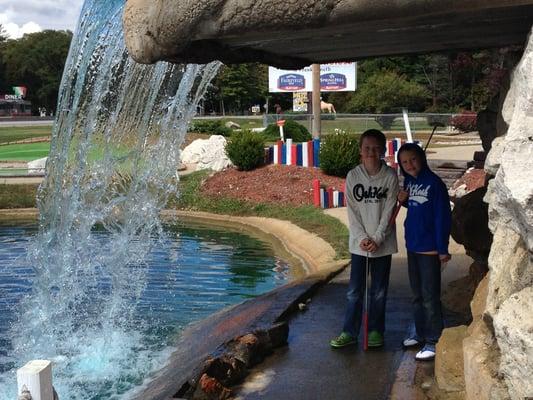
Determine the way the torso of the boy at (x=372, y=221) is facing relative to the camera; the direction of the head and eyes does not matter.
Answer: toward the camera

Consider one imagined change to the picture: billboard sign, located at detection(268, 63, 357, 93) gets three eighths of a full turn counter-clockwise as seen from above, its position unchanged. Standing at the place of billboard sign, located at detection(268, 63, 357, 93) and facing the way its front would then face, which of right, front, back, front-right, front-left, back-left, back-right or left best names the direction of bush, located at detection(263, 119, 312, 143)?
back-right

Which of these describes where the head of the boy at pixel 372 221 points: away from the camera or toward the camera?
toward the camera

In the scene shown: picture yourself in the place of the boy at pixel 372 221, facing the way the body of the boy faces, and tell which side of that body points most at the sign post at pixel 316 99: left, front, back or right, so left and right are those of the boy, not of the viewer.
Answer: back

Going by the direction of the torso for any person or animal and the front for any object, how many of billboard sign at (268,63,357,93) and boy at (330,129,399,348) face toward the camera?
2

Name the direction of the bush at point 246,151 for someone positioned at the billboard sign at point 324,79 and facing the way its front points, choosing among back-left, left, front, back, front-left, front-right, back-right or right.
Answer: front

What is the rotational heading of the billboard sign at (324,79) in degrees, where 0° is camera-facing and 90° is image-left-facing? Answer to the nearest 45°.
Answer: approximately 0°

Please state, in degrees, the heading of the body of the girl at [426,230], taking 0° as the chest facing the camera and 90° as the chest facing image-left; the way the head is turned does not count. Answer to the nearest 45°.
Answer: approximately 45°

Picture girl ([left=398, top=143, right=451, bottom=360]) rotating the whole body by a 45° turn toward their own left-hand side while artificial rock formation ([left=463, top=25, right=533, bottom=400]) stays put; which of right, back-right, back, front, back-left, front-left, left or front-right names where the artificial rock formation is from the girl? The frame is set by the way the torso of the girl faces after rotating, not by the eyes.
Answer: front

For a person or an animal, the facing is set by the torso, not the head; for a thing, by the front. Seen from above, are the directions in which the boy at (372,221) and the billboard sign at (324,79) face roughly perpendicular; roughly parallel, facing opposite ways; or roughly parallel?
roughly parallel

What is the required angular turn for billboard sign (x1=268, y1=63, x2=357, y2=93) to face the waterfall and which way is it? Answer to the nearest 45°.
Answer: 0° — it already faces it

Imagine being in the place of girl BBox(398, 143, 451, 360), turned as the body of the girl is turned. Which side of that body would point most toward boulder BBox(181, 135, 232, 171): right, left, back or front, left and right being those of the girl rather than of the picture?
right

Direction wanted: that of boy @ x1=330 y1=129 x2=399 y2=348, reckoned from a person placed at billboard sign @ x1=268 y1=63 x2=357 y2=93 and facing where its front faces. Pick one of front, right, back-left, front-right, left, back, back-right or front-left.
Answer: front
